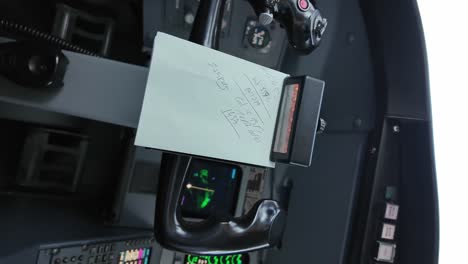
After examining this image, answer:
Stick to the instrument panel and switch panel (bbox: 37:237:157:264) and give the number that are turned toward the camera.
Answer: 2

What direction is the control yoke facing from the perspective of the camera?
toward the camera

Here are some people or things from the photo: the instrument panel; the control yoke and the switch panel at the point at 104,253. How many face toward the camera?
3

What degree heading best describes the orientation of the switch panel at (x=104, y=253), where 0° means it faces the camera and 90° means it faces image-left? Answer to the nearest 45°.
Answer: approximately 0°

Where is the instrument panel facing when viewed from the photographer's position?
facing the viewer

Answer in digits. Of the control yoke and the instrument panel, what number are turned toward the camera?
2
